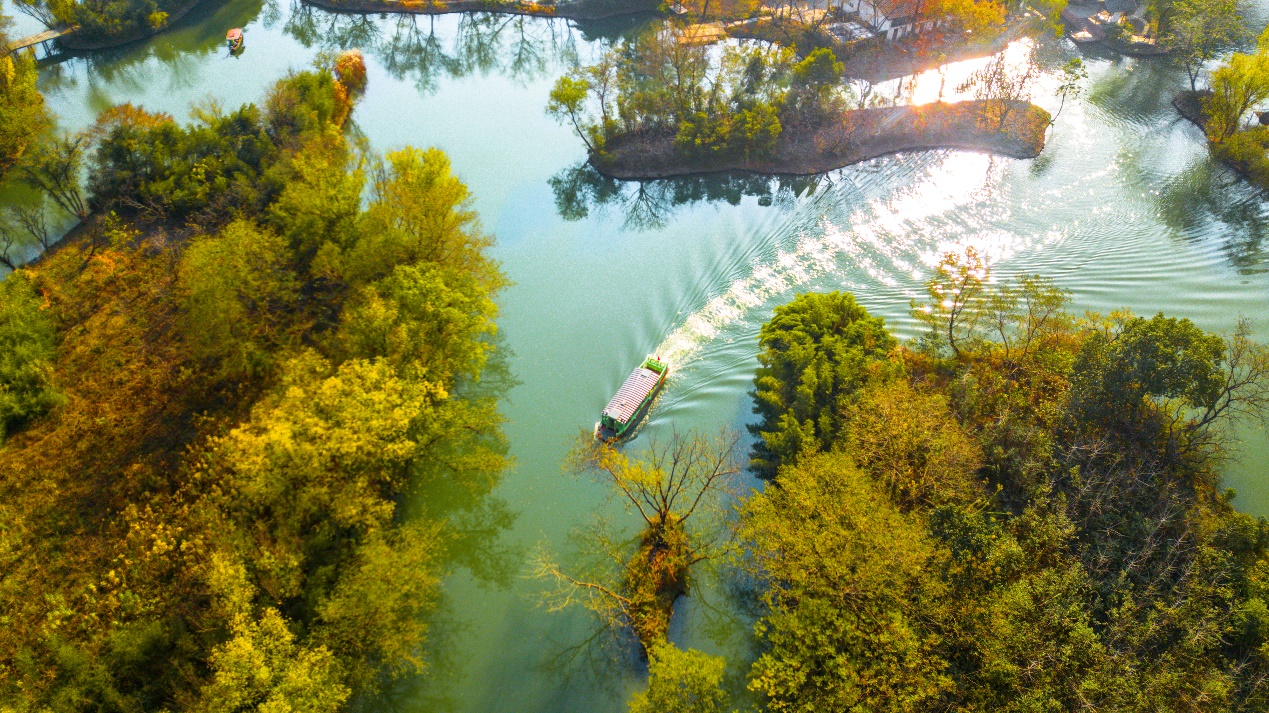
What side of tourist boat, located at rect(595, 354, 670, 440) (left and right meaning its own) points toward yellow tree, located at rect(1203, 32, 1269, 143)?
back

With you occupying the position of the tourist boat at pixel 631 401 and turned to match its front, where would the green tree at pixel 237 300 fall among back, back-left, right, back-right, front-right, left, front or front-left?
front-right

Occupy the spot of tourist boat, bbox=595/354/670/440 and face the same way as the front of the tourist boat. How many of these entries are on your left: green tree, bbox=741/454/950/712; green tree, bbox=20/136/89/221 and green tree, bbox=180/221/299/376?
1

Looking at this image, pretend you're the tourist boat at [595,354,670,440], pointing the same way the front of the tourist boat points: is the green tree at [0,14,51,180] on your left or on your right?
on your right

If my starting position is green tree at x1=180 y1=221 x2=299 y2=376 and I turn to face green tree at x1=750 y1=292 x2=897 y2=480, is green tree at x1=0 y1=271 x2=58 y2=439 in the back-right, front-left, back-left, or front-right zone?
back-right

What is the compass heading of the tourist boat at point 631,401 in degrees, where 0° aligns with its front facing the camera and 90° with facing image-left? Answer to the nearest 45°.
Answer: approximately 45°

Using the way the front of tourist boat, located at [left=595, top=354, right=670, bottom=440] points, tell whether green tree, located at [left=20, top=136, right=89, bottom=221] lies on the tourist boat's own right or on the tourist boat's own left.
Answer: on the tourist boat's own right

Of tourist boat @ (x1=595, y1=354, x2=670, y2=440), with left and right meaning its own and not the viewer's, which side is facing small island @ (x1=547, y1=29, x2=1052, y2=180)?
back

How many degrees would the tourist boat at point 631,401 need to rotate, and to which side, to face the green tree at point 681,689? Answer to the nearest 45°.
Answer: approximately 45° to its left

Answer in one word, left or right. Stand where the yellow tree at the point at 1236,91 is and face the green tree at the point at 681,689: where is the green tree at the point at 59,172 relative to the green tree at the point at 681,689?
right

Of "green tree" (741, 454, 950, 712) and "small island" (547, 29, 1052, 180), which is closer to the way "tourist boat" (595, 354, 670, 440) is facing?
the green tree

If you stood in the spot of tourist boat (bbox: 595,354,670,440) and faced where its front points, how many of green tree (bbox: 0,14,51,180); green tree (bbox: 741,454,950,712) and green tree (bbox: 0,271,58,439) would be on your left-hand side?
1
